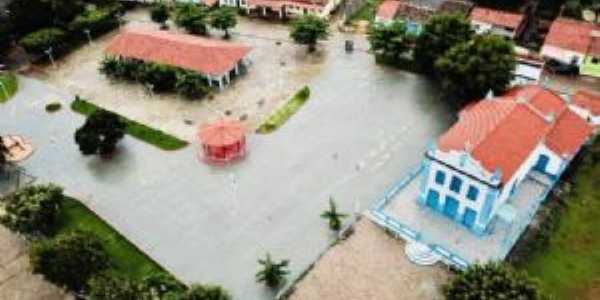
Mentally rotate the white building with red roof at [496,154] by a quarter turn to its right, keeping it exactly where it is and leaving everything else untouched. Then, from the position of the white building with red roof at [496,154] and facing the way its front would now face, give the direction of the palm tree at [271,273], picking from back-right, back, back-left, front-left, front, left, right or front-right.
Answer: left

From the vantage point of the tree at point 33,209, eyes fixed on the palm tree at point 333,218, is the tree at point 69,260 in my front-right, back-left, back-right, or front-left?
front-right

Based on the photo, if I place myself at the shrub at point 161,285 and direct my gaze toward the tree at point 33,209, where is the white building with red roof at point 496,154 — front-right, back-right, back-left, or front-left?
back-right

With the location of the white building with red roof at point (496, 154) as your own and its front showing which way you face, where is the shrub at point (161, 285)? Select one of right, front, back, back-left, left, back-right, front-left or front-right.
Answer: front

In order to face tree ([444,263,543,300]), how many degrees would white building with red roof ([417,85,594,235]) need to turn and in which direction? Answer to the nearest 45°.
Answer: approximately 45° to its left

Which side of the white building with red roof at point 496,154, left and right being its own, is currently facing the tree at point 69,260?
front

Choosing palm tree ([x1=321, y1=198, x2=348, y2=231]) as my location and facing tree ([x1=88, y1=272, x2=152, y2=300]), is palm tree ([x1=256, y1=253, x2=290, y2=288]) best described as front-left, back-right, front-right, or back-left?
front-left

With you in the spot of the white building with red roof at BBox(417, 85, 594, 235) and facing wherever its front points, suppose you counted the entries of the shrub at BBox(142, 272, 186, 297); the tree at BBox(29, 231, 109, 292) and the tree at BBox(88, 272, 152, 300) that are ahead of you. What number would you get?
3

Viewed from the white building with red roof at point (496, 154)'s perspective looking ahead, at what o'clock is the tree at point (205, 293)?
The tree is roughly at 12 o'clock from the white building with red roof.

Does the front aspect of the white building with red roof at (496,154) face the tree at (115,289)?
yes

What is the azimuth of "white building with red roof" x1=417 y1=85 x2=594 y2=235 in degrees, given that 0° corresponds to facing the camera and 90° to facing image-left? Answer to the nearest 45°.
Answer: approximately 45°

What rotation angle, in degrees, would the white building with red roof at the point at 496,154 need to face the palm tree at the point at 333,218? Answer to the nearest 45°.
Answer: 0° — it already faces it

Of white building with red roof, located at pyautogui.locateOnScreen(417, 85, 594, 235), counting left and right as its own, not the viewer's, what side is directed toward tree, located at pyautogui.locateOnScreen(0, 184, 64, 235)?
front
